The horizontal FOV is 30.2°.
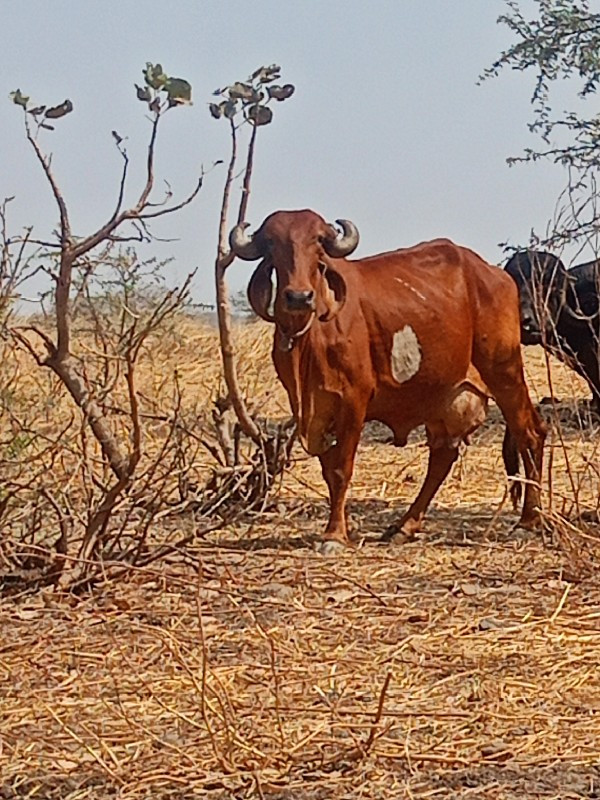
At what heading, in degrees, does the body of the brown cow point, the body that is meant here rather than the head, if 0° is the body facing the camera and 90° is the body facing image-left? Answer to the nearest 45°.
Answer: approximately 45°
